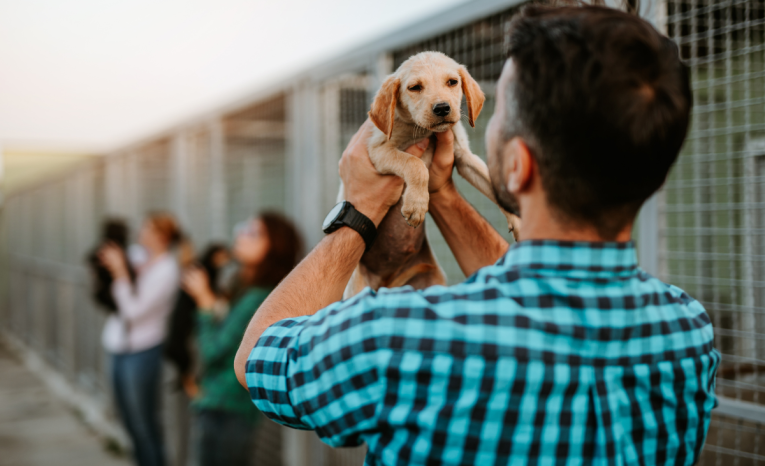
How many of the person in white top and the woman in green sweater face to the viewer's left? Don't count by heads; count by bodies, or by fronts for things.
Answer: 2

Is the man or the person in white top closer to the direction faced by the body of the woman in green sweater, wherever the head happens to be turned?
the person in white top

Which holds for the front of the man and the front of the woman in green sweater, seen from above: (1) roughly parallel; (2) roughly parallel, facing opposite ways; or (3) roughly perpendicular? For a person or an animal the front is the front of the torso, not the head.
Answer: roughly perpendicular

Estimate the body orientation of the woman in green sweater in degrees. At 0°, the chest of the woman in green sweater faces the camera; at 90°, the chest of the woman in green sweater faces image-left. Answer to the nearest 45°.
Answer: approximately 90°

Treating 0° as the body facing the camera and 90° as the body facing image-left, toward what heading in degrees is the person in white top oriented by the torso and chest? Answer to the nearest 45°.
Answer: approximately 90°

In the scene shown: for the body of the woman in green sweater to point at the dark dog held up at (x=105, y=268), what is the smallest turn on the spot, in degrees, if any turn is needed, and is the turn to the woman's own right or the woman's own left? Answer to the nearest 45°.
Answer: approximately 45° to the woman's own right

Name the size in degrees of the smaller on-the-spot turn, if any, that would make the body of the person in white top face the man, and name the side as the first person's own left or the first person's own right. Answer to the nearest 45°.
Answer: approximately 90° to the first person's own left

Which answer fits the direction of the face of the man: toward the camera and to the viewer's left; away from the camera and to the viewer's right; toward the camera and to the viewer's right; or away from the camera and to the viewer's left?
away from the camera and to the viewer's left

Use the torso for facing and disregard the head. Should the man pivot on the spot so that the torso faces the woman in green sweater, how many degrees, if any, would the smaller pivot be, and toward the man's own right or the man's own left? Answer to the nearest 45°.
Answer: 0° — they already face them
